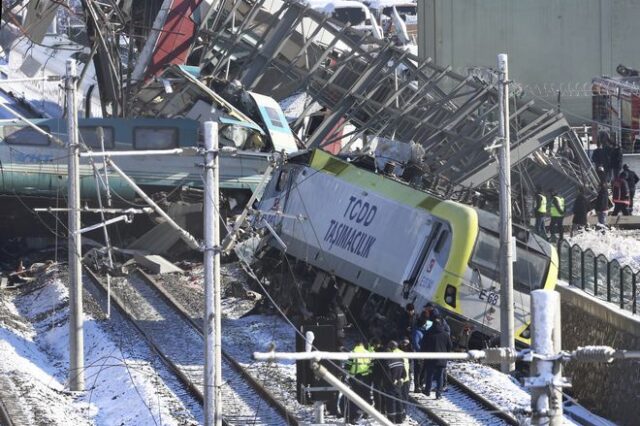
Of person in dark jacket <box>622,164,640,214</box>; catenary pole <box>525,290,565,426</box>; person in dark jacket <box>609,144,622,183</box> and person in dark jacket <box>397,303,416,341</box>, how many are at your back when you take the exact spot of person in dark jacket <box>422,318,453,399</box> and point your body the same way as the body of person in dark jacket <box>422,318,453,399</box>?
1

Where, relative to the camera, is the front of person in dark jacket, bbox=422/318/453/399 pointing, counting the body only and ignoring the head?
away from the camera

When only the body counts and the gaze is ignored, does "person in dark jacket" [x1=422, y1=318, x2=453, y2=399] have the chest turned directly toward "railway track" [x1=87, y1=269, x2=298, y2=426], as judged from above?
no

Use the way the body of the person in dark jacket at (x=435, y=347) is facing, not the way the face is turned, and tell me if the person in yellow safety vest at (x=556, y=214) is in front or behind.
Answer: in front

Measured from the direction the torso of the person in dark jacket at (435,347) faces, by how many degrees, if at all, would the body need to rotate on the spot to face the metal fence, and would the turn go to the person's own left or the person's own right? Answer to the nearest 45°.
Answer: approximately 45° to the person's own right

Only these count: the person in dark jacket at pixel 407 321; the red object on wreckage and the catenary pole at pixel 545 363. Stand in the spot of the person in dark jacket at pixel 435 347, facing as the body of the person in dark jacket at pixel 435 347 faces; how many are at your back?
1

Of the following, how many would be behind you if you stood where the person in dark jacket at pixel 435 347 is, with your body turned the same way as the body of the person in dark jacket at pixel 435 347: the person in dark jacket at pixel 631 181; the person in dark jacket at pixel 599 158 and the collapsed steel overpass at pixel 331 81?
0

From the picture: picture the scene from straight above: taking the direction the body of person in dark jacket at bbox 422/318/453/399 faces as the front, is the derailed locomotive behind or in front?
in front

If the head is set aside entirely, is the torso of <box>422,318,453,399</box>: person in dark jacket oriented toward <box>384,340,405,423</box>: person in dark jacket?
no

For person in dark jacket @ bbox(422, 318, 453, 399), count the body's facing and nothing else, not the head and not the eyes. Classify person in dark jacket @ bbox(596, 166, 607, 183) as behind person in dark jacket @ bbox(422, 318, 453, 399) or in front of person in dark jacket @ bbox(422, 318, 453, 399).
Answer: in front

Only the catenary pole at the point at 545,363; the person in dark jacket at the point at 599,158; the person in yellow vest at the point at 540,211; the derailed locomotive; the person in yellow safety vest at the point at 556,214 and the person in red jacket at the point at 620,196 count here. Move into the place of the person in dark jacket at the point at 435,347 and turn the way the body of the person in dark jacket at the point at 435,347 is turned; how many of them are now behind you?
1
